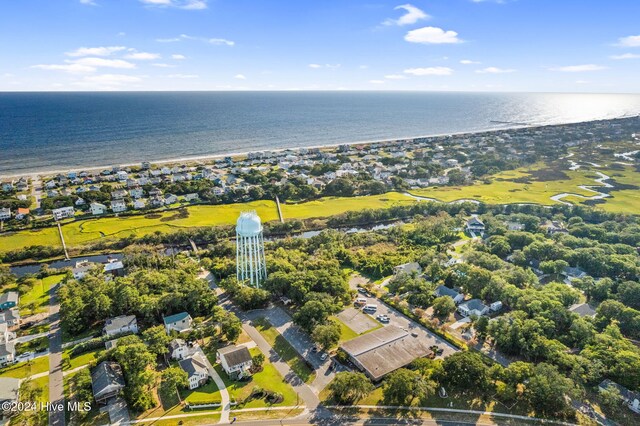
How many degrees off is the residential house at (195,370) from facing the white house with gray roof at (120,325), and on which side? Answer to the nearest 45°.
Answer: approximately 180°

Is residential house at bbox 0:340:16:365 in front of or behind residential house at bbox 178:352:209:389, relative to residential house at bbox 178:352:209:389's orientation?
behind

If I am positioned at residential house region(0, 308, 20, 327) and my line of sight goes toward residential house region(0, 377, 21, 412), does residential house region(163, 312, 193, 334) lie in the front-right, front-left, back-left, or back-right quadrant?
front-left

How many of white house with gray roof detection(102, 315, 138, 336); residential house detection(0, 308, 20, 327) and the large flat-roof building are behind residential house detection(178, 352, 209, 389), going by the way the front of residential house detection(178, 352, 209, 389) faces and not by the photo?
2

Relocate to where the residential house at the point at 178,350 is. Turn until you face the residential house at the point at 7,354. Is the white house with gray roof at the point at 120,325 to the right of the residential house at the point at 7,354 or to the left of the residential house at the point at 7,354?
right

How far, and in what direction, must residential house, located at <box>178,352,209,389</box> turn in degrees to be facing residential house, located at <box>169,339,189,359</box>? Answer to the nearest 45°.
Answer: approximately 135° to its left

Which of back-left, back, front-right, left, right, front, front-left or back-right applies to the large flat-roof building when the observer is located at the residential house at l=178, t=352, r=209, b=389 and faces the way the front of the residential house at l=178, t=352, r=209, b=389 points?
front-left

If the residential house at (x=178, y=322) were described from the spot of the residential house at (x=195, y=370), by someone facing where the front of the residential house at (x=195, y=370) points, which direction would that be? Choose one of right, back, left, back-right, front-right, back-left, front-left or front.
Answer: back-left

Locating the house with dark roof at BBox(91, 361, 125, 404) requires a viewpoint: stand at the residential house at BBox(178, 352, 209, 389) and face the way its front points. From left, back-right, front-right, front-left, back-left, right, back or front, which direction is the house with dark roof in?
back-right
